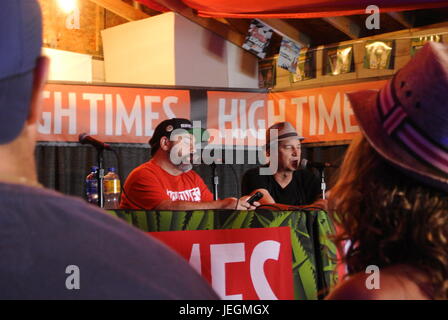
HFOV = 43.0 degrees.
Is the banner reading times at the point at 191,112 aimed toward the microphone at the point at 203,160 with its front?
yes

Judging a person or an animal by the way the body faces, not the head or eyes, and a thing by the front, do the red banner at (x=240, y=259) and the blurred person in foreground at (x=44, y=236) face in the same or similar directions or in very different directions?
very different directions

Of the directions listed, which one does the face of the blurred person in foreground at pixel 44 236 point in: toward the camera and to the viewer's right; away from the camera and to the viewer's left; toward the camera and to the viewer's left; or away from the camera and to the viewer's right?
away from the camera and to the viewer's right

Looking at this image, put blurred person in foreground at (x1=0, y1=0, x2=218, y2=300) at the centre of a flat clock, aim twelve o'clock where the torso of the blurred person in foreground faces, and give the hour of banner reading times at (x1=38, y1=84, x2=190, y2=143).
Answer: The banner reading times is roughly at 12 o'clock from the blurred person in foreground.

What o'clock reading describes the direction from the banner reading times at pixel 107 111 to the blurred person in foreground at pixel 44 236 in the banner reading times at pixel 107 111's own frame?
The blurred person in foreground is roughly at 12 o'clock from the banner reading times.

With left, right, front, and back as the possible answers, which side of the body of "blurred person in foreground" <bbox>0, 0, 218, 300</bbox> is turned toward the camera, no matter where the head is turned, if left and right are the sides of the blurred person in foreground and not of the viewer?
back

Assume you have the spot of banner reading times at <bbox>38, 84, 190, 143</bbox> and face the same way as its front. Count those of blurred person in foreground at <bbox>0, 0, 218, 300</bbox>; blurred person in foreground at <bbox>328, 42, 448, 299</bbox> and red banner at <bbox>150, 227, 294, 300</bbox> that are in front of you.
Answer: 3

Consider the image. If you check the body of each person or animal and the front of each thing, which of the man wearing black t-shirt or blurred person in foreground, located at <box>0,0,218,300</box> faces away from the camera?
the blurred person in foreground

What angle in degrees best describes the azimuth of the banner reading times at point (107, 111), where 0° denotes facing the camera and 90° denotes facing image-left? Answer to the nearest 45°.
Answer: approximately 0°

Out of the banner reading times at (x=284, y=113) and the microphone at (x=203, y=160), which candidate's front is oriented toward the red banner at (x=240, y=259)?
the banner reading times

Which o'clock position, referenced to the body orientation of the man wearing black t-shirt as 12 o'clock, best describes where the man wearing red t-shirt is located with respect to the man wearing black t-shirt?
The man wearing red t-shirt is roughly at 2 o'clock from the man wearing black t-shirt.

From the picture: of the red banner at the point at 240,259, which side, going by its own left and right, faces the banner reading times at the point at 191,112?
back

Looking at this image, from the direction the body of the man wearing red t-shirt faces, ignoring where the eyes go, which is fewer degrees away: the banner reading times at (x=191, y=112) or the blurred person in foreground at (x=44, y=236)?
the blurred person in foreground

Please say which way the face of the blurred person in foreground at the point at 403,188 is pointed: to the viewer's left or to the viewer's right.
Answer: to the viewer's left
